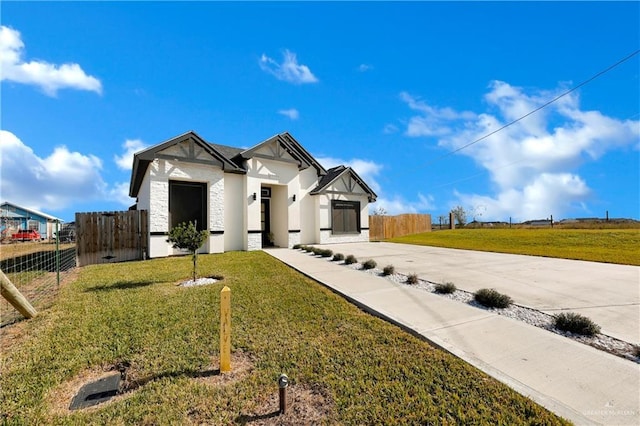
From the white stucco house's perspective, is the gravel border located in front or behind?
in front

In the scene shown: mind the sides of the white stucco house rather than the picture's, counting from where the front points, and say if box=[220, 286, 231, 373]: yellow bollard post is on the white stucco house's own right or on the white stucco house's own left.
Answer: on the white stucco house's own right

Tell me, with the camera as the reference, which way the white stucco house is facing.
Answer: facing the viewer and to the right of the viewer

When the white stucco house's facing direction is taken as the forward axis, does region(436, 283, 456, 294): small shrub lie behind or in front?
in front
